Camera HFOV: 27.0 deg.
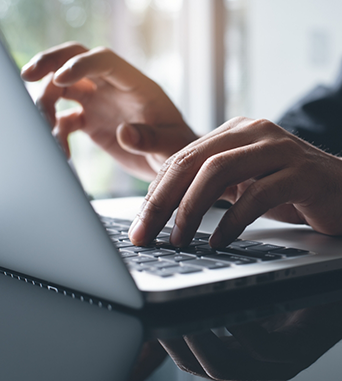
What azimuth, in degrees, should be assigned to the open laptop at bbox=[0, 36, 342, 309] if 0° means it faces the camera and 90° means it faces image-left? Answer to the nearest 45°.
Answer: approximately 225°
